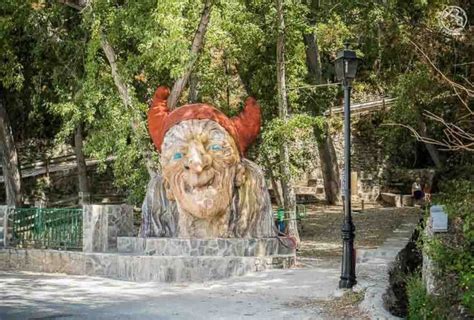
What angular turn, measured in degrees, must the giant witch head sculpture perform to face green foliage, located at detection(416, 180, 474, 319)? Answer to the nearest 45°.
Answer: approximately 45° to its left

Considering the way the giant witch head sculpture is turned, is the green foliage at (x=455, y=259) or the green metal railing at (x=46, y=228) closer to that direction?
the green foliage

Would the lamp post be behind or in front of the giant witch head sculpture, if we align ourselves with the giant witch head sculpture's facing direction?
in front

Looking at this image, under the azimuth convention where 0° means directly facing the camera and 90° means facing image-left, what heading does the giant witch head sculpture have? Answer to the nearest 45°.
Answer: approximately 0°

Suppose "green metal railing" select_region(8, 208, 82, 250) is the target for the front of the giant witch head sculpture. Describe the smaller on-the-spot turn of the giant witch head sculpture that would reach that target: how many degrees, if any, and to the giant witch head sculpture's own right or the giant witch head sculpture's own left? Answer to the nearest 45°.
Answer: approximately 135° to the giant witch head sculpture's own right
